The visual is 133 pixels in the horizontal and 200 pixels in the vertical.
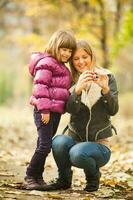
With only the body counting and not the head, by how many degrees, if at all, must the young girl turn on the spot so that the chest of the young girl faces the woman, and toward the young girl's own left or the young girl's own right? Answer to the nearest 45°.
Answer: approximately 45° to the young girl's own left

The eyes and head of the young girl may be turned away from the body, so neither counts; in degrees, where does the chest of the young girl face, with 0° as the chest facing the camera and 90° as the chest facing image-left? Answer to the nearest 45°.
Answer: approximately 315°

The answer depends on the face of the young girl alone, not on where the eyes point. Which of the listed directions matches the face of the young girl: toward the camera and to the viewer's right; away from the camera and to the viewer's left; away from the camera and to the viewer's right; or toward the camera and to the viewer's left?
toward the camera and to the viewer's right
